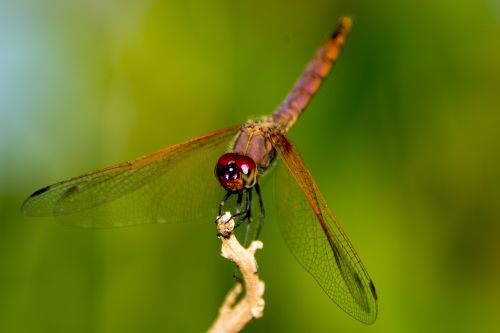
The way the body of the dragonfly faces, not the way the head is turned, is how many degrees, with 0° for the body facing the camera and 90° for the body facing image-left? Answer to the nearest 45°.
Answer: approximately 45°
